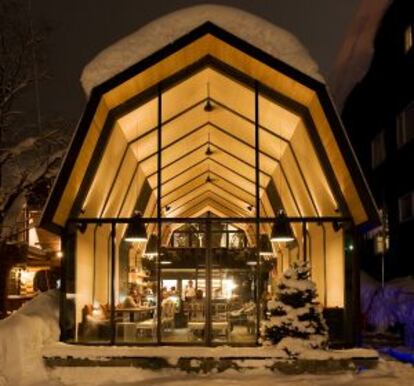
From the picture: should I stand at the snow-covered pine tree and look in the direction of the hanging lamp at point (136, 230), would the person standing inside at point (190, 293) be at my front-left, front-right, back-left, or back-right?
front-right

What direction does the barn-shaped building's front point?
toward the camera

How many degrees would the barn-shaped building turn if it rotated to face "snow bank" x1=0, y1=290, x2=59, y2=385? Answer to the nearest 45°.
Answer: approximately 45° to its right

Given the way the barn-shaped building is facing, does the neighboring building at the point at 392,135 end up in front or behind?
behind
